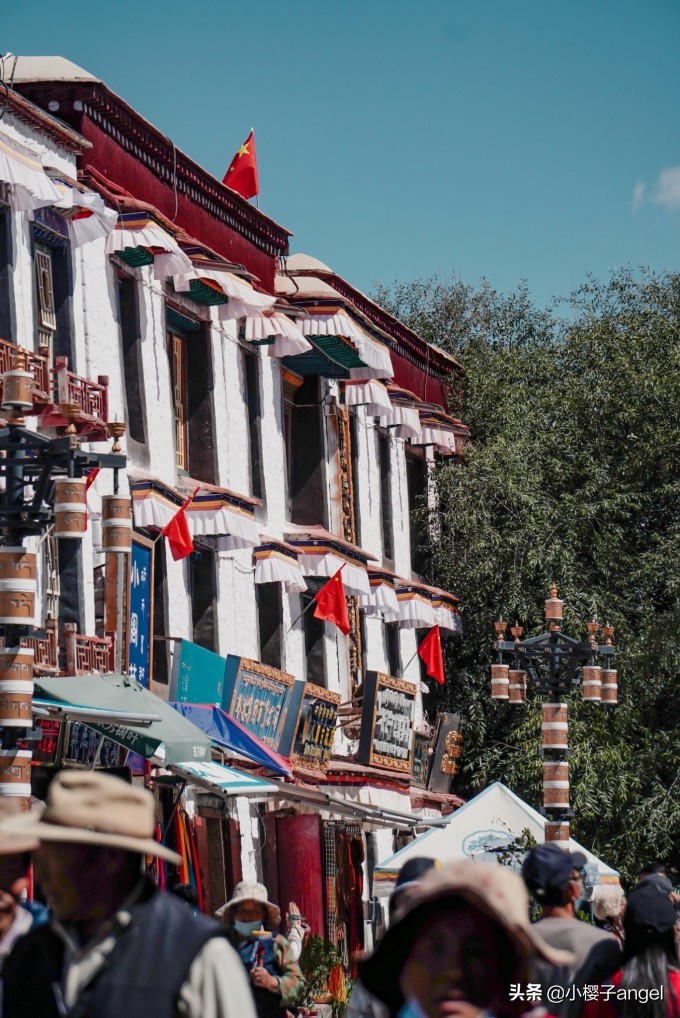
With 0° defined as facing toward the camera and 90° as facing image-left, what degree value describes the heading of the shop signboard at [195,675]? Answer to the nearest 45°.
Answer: approximately 315°

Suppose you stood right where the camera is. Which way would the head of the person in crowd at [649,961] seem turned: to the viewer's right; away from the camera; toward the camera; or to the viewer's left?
away from the camera

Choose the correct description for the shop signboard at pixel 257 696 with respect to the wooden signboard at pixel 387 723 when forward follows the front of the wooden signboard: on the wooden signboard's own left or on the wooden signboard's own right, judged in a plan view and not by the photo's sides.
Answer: on the wooden signboard's own right

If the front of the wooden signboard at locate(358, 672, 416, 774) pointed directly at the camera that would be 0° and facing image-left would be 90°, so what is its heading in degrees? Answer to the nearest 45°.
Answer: approximately 315°

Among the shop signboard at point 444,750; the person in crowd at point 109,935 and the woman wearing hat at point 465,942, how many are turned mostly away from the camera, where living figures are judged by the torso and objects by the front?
0

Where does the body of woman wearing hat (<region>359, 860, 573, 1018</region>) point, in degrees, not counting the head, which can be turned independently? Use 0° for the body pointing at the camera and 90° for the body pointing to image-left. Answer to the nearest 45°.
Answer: approximately 0°

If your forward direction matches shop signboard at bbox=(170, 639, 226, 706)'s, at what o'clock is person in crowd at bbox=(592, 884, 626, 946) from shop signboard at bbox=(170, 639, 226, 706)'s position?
The person in crowd is roughly at 1 o'clock from the shop signboard.

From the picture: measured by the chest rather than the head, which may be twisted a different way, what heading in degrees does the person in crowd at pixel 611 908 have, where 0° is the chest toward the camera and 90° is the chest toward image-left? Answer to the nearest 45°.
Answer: approximately 180°

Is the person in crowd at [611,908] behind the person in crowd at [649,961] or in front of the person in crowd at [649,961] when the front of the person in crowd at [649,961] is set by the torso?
in front

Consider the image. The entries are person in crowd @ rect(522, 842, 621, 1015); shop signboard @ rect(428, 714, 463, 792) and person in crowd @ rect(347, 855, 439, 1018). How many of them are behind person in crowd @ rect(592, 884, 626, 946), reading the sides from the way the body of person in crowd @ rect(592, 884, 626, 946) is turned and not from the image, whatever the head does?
2

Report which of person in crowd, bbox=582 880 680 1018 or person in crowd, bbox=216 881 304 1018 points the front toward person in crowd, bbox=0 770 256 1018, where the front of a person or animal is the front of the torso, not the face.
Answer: person in crowd, bbox=216 881 304 1018

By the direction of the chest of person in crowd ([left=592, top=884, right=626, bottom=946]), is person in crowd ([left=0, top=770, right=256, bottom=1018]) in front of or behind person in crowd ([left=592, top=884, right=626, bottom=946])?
behind

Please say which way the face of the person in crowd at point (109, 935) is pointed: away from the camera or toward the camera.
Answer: toward the camera

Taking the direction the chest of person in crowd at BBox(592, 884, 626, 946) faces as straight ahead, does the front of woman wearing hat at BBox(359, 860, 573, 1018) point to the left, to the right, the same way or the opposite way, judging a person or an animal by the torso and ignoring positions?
the opposite way

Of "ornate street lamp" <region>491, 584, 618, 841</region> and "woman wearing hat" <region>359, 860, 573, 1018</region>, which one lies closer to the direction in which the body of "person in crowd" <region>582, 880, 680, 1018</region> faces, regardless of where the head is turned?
the ornate street lamp

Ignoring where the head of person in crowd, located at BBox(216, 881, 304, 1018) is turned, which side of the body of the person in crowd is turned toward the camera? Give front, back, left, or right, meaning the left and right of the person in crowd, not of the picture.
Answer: front
